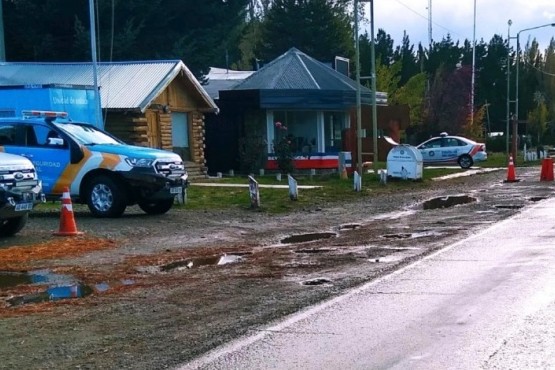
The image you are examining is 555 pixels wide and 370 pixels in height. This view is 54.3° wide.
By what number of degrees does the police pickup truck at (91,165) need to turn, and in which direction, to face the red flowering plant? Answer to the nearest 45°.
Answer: approximately 90° to its left

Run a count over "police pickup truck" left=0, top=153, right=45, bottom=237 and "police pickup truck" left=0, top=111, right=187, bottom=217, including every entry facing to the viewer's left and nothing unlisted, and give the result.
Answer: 0

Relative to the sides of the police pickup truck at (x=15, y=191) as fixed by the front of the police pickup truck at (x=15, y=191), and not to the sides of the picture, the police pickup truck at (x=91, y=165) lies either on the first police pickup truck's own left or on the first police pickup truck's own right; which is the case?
on the first police pickup truck's own left

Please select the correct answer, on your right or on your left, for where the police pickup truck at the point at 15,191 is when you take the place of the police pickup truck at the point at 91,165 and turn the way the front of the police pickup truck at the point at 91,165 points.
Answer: on your right

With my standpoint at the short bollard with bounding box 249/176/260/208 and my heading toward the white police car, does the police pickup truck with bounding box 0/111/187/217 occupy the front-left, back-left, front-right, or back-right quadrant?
back-left

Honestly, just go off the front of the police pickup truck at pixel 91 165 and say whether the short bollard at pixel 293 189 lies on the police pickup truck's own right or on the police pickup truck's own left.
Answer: on the police pickup truck's own left

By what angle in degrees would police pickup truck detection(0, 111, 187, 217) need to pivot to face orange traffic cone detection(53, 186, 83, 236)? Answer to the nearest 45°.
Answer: approximately 45° to its right

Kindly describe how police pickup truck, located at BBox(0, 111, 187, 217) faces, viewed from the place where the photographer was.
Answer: facing the viewer and to the right of the viewer
